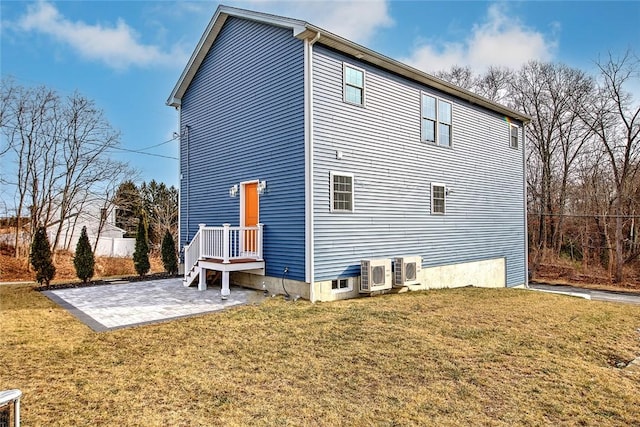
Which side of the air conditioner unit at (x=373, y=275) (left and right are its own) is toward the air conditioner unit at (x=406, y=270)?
left

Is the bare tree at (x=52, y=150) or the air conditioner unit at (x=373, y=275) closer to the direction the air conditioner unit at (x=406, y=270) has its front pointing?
the air conditioner unit

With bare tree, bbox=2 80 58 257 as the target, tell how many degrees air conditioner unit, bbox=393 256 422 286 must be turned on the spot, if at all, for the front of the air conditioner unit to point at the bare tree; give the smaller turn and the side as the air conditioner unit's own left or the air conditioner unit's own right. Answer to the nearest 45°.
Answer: approximately 135° to the air conditioner unit's own right

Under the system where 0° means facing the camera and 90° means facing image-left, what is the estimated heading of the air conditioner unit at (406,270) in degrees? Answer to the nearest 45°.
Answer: approximately 315°

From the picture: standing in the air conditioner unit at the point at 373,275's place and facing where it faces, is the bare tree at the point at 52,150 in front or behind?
behind

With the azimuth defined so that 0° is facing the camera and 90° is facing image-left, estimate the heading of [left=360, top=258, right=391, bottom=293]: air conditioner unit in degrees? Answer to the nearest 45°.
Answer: approximately 315°

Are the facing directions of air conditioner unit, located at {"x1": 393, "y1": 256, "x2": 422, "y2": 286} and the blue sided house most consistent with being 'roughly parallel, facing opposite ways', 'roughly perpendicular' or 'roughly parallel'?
roughly perpendicular

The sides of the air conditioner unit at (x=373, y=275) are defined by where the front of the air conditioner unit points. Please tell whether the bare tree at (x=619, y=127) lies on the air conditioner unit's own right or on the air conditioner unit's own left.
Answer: on the air conditioner unit's own left
